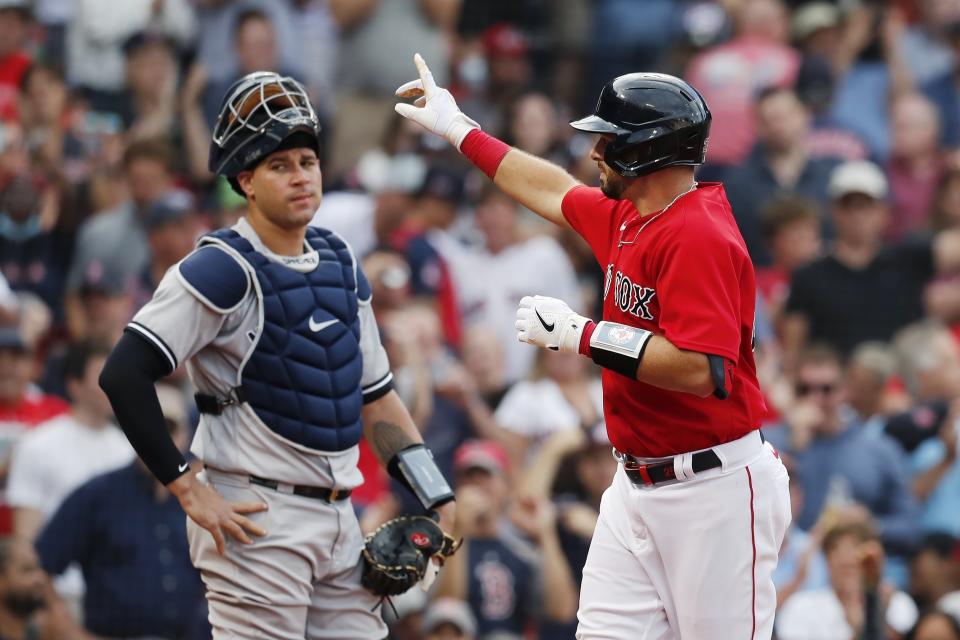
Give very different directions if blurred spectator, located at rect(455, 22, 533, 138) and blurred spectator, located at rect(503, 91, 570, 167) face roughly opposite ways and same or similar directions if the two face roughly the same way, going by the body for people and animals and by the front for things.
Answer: same or similar directions

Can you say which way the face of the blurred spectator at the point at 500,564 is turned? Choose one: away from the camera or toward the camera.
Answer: toward the camera

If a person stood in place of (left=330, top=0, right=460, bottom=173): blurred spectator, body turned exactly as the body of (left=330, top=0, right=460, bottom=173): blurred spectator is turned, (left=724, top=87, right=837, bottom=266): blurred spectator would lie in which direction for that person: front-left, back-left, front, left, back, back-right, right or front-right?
left

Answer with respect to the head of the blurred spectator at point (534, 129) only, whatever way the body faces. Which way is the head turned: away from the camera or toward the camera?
toward the camera

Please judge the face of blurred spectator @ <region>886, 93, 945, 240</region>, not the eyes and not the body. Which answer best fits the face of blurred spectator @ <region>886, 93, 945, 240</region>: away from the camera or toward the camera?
toward the camera

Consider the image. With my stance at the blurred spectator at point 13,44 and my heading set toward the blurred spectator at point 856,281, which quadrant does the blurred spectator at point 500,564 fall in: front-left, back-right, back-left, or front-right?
front-right

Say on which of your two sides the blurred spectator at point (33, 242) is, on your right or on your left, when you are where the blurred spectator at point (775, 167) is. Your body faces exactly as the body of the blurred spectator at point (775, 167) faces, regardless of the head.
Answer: on your right

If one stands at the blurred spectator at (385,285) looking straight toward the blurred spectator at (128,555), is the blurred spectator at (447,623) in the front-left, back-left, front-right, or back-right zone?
front-left

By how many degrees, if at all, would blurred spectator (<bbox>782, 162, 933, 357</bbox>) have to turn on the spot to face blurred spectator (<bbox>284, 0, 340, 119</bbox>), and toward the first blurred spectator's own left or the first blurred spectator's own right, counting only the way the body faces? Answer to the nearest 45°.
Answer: approximately 90° to the first blurred spectator's own right

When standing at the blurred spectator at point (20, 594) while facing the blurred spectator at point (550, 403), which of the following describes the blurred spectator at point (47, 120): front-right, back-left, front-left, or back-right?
front-left

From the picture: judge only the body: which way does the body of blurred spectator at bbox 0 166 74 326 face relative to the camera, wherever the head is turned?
toward the camera

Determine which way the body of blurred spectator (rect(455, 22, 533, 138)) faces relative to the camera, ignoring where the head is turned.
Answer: toward the camera

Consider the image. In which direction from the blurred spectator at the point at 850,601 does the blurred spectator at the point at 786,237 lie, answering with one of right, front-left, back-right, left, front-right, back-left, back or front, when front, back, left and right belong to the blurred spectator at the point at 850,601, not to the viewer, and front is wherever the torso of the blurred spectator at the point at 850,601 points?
back
